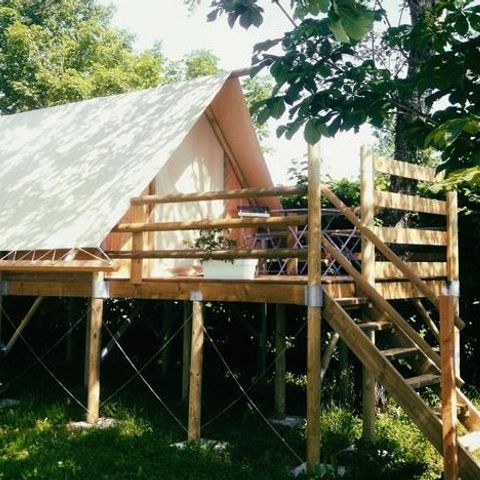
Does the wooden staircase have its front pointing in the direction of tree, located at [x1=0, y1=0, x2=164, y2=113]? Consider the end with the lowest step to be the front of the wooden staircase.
no

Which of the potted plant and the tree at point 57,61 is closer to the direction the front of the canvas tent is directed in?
the potted plant

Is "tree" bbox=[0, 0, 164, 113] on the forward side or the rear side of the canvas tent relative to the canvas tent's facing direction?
on the rear side

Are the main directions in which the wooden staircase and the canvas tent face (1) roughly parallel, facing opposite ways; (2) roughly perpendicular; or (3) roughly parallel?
roughly parallel

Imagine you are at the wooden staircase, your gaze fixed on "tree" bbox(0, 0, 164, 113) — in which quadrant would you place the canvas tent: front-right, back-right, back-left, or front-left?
front-left

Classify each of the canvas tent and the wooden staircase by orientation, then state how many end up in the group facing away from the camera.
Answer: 0

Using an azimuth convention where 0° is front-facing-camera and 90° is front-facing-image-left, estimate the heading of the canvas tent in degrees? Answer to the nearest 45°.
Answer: approximately 315°

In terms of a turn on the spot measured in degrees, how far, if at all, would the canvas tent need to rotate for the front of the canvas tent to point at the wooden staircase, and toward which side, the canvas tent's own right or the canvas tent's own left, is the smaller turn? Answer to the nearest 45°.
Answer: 0° — it already faces it

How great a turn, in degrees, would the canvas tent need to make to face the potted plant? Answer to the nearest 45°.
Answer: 0° — it already faces it

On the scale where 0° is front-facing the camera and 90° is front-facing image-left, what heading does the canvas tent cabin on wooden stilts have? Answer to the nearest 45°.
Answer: approximately 315°

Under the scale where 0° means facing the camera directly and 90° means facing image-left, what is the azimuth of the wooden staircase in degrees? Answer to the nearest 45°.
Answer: approximately 315°

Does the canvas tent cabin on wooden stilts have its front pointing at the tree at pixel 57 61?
no

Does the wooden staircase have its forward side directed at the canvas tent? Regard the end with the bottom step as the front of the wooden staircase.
no
